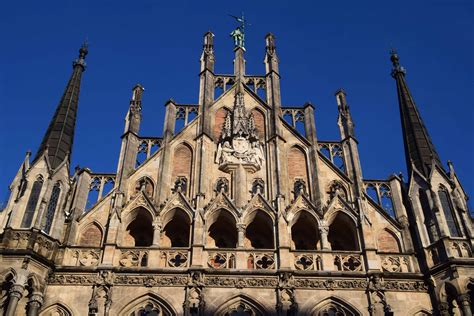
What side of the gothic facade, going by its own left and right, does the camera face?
front
